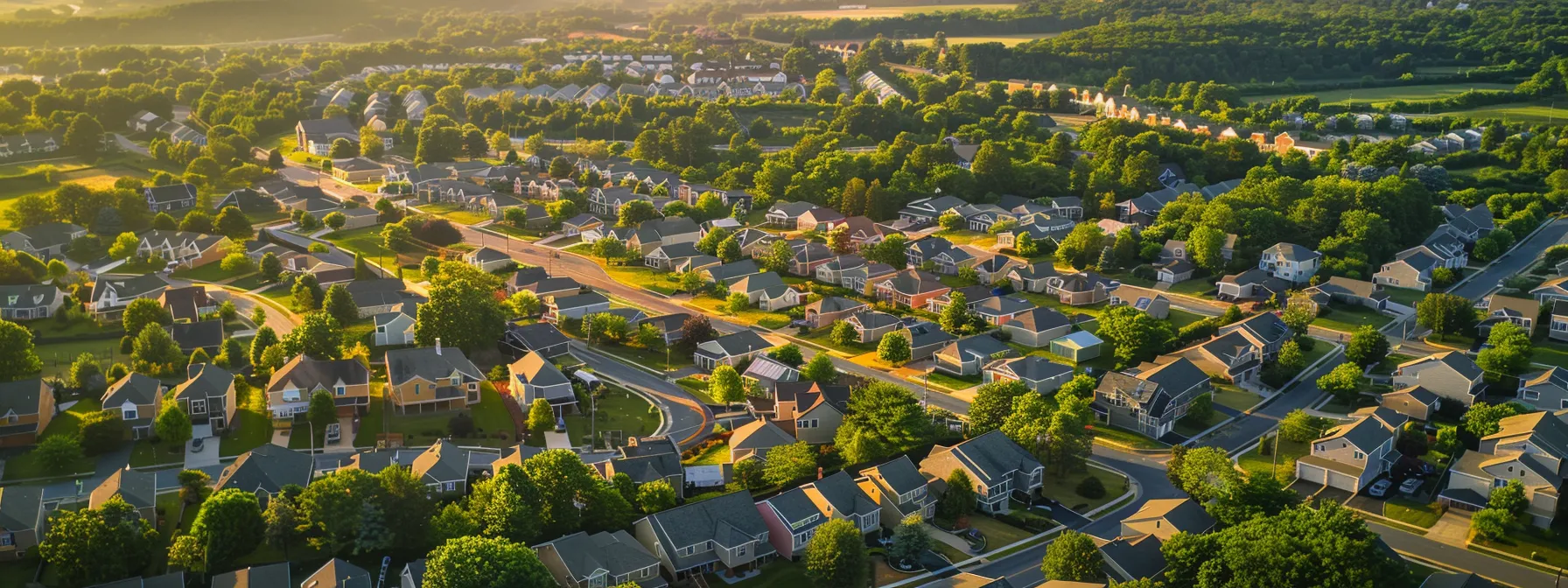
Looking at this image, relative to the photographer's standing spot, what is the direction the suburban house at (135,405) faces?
facing the viewer

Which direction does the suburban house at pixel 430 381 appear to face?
toward the camera

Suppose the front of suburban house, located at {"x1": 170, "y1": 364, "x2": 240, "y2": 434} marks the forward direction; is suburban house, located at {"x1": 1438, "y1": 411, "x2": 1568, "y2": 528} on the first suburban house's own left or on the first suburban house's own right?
on the first suburban house's own left

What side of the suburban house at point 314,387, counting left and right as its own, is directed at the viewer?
front

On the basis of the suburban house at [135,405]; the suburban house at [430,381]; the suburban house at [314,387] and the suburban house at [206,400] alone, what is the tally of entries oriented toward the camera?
4

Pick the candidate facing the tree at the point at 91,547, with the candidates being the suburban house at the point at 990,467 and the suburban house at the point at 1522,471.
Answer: the suburban house at the point at 1522,471

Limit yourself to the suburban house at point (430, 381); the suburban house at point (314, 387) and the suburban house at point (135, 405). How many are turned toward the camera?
3

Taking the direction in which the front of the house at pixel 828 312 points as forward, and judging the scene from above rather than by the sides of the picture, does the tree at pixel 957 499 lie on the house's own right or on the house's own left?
on the house's own left

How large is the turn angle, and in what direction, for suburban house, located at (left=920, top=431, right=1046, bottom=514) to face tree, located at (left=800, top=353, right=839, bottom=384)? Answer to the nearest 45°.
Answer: approximately 180°

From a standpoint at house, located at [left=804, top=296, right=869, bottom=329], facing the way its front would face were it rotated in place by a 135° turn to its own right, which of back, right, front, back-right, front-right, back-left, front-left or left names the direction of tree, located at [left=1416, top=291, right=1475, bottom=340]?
right

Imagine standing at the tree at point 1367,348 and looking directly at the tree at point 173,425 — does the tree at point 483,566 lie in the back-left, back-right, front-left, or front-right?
front-left

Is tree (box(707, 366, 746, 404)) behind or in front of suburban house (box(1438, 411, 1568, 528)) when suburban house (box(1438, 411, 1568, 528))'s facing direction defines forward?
in front

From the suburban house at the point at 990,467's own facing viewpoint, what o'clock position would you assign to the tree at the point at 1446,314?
The tree is roughly at 9 o'clock from the suburban house.

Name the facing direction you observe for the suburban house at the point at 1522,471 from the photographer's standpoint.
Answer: facing the viewer and to the left of the viewer

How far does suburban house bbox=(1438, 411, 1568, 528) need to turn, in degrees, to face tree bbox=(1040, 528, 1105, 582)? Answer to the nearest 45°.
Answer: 0° — it already faces it

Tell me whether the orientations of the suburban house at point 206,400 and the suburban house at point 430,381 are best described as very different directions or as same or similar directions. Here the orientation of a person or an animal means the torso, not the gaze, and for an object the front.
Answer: same or similar directions

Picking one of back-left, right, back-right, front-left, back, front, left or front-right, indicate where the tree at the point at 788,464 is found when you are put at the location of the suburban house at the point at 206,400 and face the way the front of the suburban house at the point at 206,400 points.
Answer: front-left

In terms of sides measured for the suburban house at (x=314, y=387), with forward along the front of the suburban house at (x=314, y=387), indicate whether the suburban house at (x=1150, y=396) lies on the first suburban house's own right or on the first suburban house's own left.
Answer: on the first suburban house's own left

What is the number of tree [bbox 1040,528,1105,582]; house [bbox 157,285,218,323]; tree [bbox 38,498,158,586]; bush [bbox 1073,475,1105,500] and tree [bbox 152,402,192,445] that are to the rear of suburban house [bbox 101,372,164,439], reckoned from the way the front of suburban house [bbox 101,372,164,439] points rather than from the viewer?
1

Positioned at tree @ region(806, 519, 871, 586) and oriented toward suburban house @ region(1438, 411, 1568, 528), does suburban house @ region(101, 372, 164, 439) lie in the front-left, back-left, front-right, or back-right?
back-left
